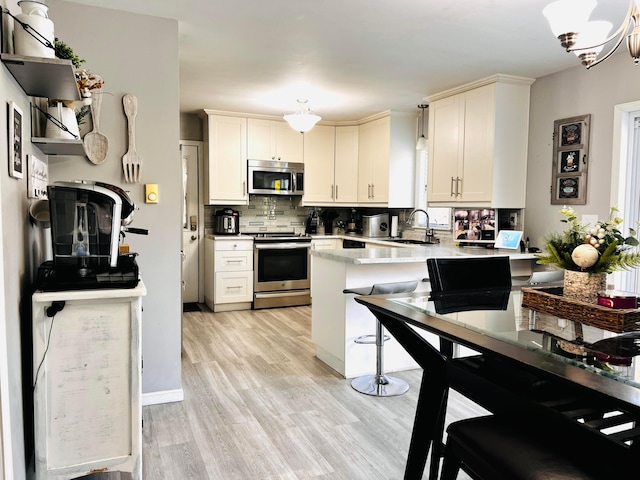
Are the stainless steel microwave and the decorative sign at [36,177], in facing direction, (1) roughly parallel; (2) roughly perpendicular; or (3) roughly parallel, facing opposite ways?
roughly perpendicular

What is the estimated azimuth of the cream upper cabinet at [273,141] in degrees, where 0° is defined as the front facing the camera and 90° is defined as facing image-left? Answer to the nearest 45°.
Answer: approximately 0°

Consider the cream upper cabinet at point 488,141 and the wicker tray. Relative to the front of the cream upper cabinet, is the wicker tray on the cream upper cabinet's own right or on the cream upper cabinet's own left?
on the cream upper cabinet's own left

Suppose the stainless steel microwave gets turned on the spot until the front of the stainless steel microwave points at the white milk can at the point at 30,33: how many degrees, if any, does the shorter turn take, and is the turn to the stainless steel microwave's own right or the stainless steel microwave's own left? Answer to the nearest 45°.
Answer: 0° — it already faces it

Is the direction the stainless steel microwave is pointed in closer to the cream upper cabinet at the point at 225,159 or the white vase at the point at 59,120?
the white vase

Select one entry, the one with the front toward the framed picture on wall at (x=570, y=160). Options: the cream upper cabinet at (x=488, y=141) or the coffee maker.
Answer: the coffee maker
